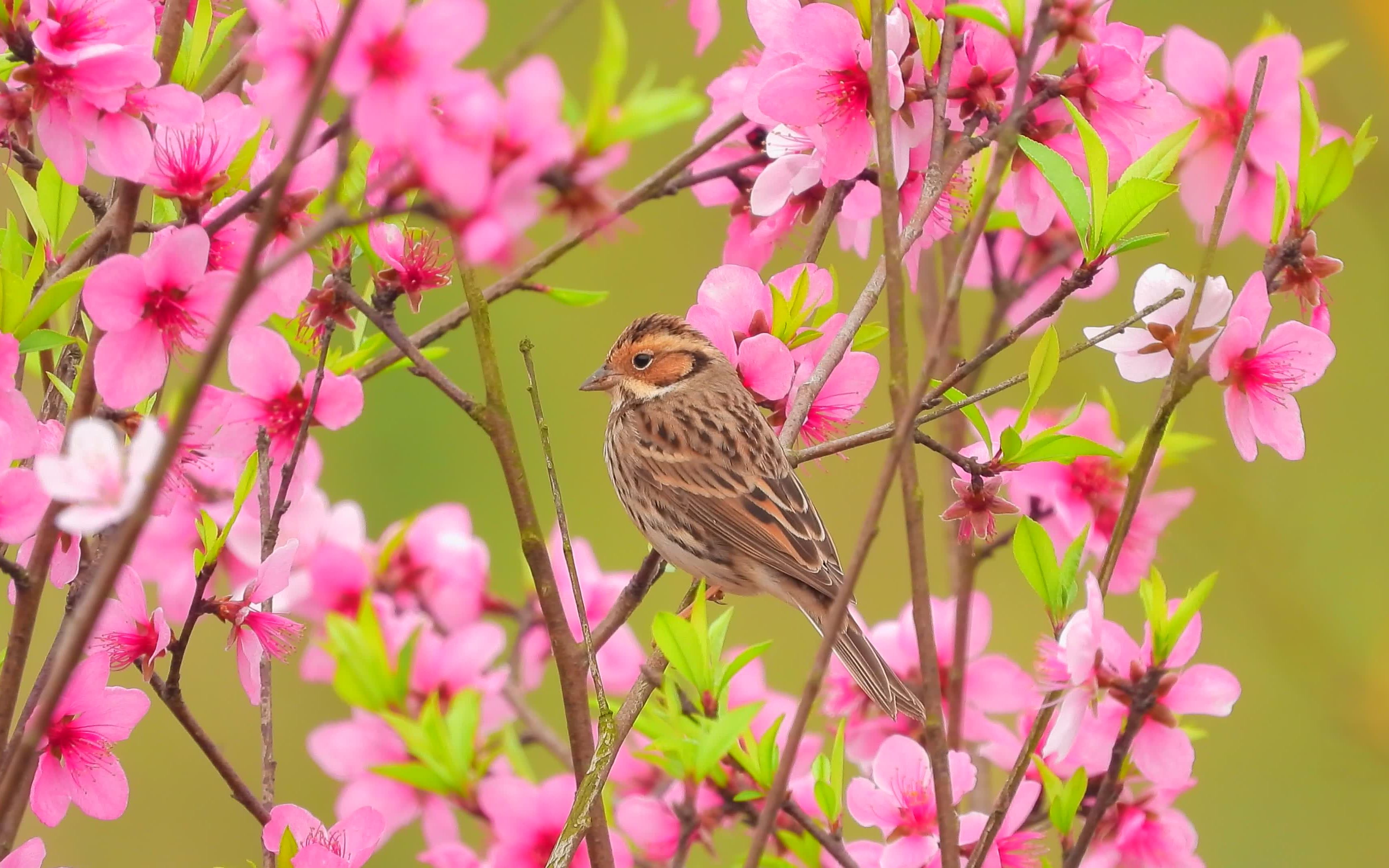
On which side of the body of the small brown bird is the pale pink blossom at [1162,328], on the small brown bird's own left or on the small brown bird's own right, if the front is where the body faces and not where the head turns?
on the small brown bird's own left

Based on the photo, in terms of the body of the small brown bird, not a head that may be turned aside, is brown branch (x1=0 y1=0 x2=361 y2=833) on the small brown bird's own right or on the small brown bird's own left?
on the small brown bird's own left

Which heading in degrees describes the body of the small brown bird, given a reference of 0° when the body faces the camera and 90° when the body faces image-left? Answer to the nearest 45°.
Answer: approximately 90°
